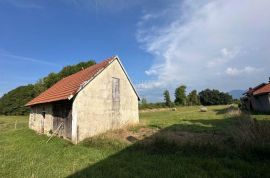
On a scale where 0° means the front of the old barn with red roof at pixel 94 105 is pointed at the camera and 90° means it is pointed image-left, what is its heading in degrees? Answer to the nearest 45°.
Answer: approximately 45°

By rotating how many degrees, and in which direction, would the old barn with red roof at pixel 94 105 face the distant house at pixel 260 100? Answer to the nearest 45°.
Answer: approximately 135° to its left
